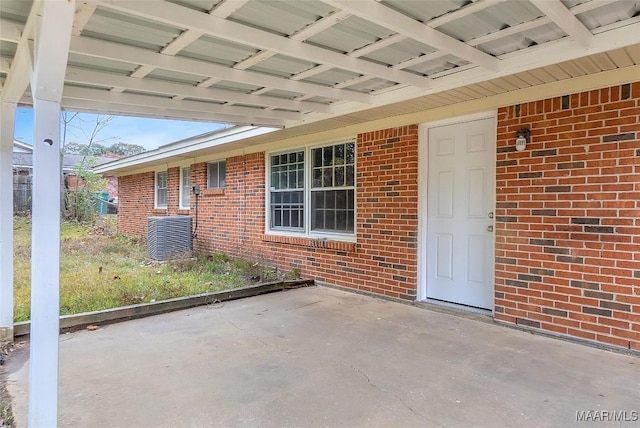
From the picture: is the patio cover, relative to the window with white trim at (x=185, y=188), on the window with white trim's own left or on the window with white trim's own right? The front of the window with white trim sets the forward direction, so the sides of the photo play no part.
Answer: on the window with white trim's own left

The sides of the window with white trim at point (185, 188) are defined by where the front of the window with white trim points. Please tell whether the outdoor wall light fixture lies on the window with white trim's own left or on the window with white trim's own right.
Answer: on the window with white trim's own left

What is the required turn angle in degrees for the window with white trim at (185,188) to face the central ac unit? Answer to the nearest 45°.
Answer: approximately 45° to its left

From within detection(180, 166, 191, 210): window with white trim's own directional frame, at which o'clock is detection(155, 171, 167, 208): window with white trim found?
detection(155, 171, 167, 208): window with white trim is roughly at 4 o'clock from detection(180, 166, 191, 210): window with white trim.

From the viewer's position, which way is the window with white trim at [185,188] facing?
facing the viewer and to the left of the viewer

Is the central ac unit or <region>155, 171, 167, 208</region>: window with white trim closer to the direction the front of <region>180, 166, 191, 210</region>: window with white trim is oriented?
the central ac unit
